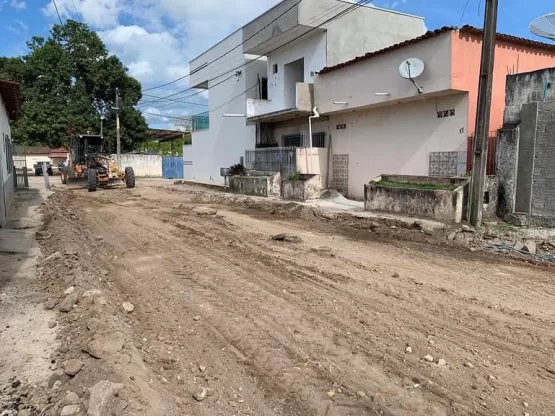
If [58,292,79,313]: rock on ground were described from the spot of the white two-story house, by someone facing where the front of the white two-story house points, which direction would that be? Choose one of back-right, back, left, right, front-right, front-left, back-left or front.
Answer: front-left

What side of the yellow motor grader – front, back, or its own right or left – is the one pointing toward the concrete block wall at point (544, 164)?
front

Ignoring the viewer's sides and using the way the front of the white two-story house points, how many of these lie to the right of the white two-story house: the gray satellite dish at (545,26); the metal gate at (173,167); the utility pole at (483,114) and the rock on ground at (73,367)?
1

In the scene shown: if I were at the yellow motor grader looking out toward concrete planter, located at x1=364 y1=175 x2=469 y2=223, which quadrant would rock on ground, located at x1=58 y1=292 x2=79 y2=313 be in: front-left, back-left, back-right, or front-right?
front-right

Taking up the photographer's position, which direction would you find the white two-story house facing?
facing the viewer and to the left of the viewer

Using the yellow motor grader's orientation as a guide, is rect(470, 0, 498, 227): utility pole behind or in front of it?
in front

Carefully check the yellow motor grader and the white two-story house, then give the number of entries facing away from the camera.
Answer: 0

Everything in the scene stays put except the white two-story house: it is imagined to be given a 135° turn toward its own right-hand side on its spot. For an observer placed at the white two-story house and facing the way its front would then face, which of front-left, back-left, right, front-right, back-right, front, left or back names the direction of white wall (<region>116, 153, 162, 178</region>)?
front-left

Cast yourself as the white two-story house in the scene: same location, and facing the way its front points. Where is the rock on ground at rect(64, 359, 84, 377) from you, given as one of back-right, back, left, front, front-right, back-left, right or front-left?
front-left

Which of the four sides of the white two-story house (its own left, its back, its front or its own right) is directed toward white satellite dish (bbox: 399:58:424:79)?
left
